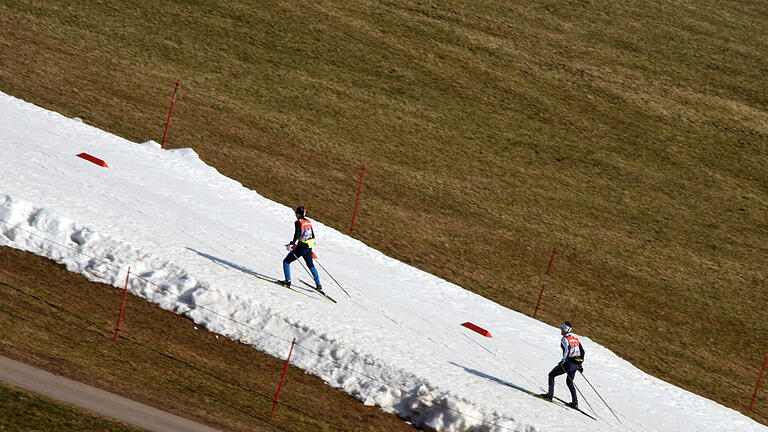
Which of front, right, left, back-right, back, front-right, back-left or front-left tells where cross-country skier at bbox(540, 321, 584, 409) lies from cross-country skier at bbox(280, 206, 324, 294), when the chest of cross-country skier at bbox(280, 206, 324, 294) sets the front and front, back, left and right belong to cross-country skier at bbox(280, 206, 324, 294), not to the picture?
back-right

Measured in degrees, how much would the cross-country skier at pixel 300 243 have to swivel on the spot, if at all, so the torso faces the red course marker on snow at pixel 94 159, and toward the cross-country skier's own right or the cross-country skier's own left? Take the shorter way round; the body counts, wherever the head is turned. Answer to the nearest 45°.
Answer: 0° — they already face it

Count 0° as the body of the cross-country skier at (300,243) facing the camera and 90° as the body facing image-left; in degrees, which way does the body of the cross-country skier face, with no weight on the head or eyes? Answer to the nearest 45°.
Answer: approximately 135°

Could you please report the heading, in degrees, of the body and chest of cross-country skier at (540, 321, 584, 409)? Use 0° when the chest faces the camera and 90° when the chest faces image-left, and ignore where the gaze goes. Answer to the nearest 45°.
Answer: approximately 135°

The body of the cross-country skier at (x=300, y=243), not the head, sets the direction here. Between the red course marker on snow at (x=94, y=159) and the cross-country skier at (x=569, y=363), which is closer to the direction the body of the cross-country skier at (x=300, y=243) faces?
the red course marker on snow

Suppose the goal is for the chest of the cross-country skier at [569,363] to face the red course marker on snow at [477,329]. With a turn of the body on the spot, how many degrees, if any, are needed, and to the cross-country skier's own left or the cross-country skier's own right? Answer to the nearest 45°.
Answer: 0° — they already face it
